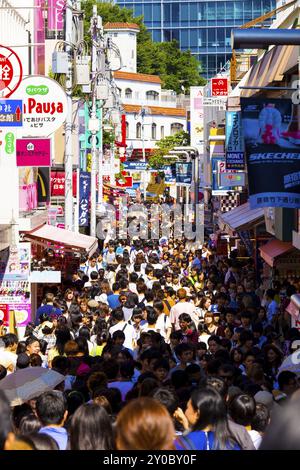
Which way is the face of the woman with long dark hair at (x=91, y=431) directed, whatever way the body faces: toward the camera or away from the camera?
away from the camera

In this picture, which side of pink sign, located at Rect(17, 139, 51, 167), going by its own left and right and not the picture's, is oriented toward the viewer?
front

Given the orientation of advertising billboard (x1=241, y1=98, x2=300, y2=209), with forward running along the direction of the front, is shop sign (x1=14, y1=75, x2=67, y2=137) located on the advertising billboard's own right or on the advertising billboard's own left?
on the advertising billboard's own right

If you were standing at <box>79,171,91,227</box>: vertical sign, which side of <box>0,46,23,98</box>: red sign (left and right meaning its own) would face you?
back

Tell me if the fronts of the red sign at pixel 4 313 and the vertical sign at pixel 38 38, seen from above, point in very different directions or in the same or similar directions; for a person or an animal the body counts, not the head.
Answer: same or similar directions

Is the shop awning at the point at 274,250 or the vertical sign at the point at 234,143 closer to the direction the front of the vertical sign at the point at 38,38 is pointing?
the shop awning

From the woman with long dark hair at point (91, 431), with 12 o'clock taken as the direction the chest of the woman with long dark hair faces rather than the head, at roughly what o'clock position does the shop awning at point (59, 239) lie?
The shop awning is roughly at 12 o'clock from the woman with long dark hair.

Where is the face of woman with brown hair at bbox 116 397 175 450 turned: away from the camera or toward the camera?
away from the camera

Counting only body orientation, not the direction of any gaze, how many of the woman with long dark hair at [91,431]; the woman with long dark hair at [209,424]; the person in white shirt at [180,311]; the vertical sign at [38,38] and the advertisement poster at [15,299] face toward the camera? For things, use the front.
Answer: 2

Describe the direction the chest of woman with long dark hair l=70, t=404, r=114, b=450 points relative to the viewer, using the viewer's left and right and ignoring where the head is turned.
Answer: facing away from the viewer

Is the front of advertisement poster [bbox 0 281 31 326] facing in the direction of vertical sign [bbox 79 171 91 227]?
no
